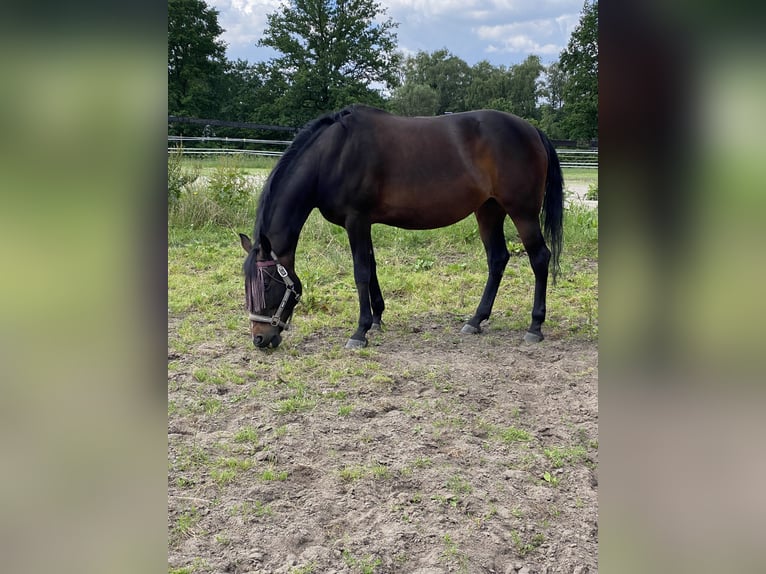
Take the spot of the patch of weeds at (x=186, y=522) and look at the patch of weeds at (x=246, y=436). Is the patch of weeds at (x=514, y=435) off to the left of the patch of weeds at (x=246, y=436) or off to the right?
right

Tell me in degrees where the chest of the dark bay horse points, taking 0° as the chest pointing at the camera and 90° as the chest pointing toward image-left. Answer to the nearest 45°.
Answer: approximately 90°

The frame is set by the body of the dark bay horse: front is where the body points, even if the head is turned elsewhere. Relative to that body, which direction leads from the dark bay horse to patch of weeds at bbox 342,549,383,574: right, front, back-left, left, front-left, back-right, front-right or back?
left

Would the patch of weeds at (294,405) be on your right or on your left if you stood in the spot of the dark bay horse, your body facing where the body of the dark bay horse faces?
on your left

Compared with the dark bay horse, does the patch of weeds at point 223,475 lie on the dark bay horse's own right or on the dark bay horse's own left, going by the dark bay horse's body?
on the dark bay horse's own left

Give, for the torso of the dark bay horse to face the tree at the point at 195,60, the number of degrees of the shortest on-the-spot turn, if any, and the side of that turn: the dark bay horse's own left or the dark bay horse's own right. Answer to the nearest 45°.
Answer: approximately 90° to the dark bay horse's own right

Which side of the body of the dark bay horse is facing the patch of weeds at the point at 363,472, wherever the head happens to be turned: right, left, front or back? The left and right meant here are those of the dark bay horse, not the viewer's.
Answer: left

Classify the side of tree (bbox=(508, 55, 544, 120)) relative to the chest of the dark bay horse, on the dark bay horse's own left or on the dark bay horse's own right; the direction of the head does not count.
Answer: on the dark bay horse's own right

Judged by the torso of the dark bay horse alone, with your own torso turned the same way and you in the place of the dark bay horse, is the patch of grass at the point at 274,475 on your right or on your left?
on your left

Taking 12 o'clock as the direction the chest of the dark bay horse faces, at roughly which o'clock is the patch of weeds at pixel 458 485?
The patch of weeds is roughly at 9 o'clock from the dark bay horse.
